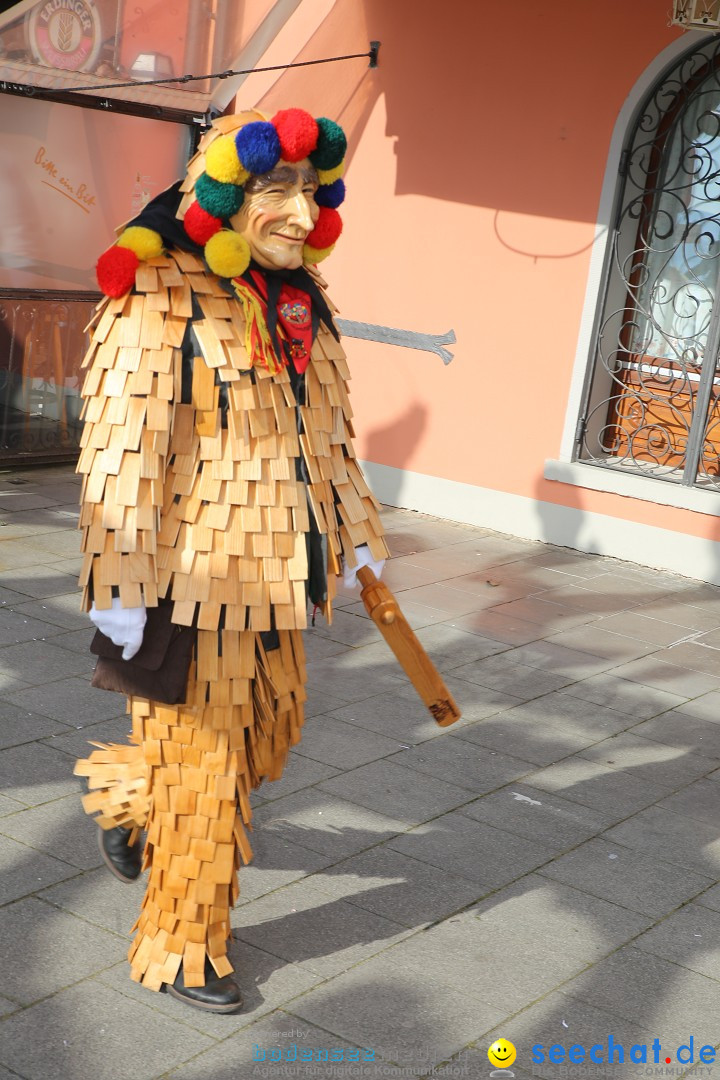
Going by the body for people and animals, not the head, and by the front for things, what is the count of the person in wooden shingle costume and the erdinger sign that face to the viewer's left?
0

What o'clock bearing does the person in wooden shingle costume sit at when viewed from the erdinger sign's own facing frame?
The person in wooden shingle costume is roughly at 12 o'clock from the erdinger sign.

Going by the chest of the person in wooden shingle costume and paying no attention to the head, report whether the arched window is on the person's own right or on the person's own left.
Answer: on the person's own left

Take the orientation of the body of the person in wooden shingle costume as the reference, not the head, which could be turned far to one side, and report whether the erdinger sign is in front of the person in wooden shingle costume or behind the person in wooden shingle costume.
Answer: behind

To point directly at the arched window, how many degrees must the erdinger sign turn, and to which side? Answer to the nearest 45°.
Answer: approximately 90° to its left

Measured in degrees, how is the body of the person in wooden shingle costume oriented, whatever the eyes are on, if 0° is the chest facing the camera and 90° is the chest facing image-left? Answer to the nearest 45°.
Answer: approximately 315°

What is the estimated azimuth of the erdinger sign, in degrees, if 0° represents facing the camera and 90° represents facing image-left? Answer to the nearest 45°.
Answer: approximately 0°
